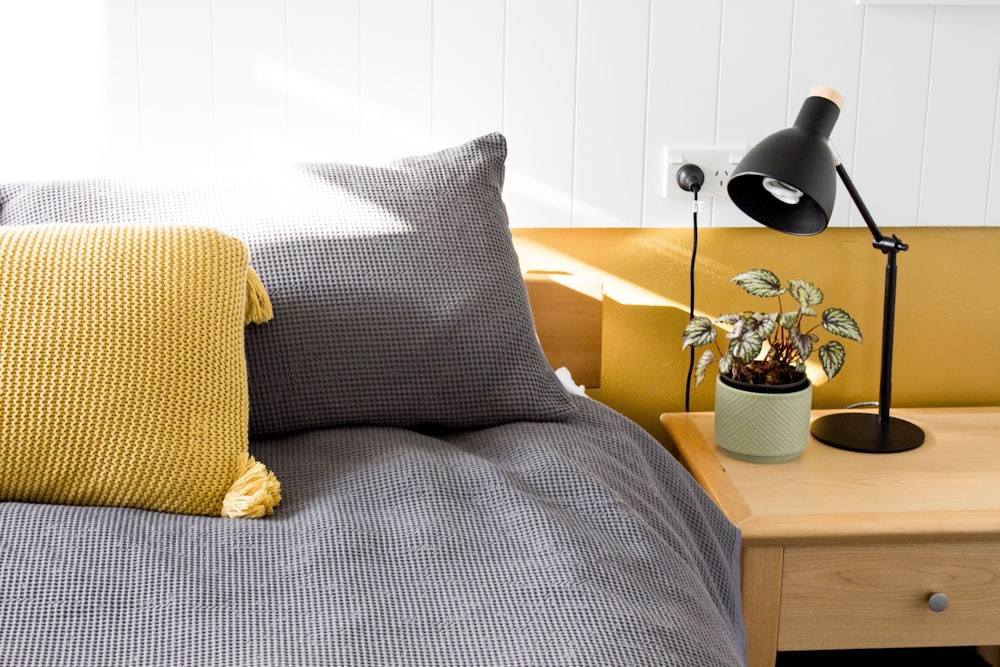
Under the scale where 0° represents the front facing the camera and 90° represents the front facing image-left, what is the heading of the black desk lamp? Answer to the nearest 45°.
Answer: approximately 45°

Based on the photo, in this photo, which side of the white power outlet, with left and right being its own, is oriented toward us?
front

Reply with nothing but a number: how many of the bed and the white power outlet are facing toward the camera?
2

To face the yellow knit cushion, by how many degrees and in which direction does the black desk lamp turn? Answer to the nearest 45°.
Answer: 0° — it already faces it

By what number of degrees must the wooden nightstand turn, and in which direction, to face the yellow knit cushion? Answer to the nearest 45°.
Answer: approximately 45° to its right

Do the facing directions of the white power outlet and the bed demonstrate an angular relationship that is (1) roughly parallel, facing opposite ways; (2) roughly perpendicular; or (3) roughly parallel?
roughly parallel

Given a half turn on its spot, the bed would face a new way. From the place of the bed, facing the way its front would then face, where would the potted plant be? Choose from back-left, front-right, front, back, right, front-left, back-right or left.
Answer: front-right

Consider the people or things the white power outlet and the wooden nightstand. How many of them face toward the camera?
2

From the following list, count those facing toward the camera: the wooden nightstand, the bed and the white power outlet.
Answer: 3

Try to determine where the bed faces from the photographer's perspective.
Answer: facing the viewer

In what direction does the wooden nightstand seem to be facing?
toward the camera

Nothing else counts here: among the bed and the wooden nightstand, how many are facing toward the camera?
2
